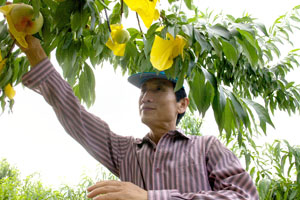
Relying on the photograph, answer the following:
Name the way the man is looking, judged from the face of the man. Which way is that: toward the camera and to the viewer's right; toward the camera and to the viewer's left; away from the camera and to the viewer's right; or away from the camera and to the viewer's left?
toward the camera and to the viewer's left

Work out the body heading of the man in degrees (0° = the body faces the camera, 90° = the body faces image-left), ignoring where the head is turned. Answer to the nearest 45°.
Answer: approximately 45°
